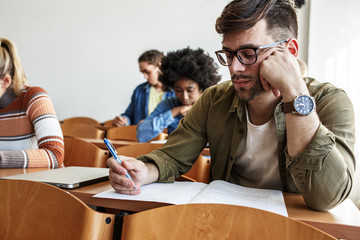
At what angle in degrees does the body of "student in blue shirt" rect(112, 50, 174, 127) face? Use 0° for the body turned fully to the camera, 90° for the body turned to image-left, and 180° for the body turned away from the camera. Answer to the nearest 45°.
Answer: approximately 45°

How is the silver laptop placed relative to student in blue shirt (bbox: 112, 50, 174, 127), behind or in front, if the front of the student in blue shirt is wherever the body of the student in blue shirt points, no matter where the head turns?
in front

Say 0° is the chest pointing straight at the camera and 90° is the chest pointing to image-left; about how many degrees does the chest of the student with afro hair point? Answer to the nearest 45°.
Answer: approximately 45°

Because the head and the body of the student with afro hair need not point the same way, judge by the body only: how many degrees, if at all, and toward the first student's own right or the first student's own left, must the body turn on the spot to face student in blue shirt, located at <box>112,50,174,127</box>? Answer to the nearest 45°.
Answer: approximately 135° to the first student's own right

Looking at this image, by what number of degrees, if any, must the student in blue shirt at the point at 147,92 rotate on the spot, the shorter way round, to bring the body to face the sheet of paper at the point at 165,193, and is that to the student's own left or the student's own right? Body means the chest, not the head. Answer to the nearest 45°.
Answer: approximately 45° to the student's own left

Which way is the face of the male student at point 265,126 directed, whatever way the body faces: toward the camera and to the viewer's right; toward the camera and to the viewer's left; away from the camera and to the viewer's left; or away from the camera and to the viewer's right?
toward the camera and to the viewer's left

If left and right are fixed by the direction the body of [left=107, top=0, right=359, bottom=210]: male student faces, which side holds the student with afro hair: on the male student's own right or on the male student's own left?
on the male student's own right
